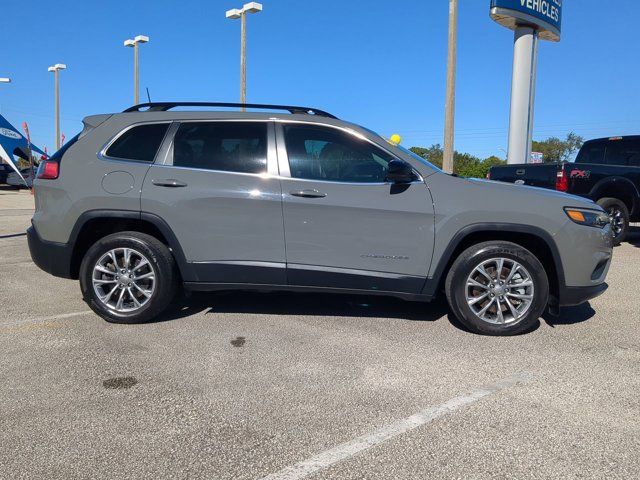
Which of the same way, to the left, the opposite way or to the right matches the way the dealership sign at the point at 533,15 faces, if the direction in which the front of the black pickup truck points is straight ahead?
to the right

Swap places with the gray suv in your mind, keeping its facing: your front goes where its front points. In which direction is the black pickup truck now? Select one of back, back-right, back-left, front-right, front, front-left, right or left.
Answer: front-left

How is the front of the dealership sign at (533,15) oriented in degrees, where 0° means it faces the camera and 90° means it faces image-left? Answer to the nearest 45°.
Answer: approximately 315°

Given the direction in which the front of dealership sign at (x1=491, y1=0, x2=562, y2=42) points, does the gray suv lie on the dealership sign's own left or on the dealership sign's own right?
on the dealership sign's own right

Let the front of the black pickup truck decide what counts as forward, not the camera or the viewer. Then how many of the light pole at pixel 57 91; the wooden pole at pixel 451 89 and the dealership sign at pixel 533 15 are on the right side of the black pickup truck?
0

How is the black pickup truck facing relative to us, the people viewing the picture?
facing away from the viewer and to the right of the viewer

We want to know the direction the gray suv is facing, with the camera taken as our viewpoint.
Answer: facing to the right of the viewer

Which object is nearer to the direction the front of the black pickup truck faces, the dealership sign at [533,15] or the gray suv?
the dealership sign

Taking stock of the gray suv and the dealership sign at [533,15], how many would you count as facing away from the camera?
0

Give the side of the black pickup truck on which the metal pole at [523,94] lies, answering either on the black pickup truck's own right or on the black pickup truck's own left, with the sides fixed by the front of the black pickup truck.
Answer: on the black pickup truck's own left

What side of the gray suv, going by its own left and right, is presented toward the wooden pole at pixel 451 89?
left

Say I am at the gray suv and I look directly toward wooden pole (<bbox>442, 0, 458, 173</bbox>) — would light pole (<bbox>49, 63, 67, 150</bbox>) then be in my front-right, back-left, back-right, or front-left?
front-left

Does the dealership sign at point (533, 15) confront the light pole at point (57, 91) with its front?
no

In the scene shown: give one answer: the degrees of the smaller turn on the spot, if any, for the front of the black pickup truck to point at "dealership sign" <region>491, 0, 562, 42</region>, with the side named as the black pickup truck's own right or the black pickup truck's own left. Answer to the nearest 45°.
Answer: approximately 45° to the black pickup truck's own left

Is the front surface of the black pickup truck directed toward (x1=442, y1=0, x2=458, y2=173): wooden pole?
no

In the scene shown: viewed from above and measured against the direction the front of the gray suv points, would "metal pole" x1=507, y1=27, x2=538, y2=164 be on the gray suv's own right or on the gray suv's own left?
on the gray suv's own left

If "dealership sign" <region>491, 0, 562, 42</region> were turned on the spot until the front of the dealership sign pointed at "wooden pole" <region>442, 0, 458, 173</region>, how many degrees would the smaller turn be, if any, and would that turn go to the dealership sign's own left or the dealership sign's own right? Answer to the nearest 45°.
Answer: approximately 90° to the dealership sign's own right
